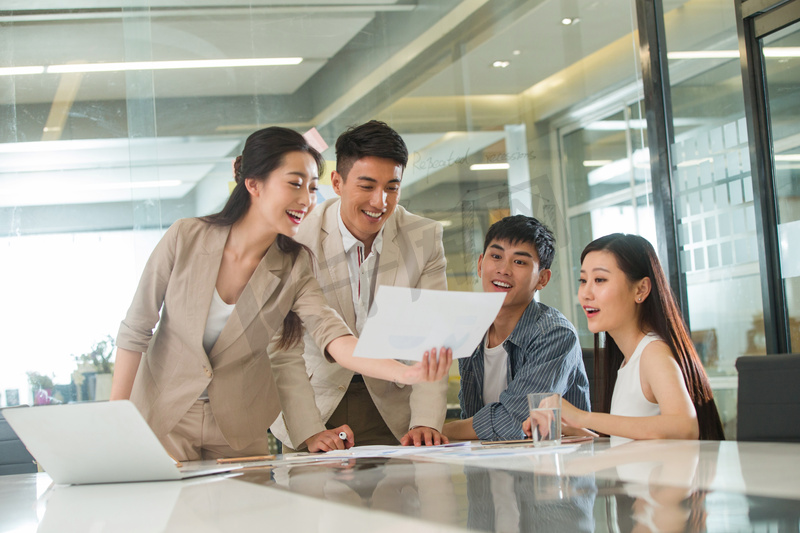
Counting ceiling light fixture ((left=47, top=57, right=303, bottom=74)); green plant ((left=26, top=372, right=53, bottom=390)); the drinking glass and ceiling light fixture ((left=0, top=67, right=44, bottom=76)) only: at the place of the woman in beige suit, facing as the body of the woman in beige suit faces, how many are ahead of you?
1

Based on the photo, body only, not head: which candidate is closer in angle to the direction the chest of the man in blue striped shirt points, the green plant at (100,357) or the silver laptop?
the silver laptop

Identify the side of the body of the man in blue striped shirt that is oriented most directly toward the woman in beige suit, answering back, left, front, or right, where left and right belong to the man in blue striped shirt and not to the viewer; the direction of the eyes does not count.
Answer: front

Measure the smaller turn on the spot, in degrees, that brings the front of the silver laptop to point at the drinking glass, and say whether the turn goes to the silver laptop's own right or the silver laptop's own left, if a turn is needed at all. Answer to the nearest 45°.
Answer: approximately 45° to the silver laptop's own right

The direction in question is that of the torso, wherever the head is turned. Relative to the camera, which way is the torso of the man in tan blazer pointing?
toward the camera

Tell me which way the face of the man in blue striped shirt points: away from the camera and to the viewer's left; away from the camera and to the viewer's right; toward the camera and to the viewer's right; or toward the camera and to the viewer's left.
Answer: toward the camera and to the viewer's left

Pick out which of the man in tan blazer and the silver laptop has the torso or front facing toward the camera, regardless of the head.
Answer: the man in tan blazer

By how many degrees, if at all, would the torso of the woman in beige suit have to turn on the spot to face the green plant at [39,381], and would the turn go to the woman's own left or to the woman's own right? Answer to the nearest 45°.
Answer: approximately 180°

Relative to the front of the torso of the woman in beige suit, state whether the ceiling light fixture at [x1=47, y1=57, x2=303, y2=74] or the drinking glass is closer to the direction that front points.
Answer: the drinking glass

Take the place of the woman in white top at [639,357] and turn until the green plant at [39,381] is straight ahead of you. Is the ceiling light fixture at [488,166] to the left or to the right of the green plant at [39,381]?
right

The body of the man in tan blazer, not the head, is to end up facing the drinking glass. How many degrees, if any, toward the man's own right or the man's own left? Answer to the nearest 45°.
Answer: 0° — they already face it

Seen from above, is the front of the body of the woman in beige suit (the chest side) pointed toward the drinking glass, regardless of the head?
yes

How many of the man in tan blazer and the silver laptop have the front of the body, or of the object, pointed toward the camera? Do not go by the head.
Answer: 1

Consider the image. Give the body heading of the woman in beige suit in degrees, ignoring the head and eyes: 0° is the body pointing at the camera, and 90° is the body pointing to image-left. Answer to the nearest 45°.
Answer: approximately 315°

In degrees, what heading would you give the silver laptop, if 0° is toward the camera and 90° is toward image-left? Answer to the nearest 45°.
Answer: approximately 225°

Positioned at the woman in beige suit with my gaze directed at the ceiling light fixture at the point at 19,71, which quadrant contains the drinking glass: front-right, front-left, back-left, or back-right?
back-right

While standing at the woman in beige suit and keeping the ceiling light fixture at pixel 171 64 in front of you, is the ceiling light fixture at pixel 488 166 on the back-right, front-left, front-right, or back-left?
front-right
